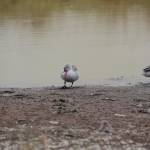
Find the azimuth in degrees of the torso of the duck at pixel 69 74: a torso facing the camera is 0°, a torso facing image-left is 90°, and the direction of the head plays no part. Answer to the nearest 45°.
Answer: approximately 45°

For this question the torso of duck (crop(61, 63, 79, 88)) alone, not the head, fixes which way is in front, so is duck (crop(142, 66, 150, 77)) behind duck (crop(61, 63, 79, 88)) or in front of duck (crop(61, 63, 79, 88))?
behind

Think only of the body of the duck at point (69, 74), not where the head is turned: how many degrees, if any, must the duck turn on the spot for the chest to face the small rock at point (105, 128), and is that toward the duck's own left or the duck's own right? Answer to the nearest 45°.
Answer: approximately 45° to the duck's own left

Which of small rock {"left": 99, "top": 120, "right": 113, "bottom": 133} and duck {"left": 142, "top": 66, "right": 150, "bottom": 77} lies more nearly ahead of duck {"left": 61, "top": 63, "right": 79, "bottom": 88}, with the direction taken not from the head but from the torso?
the small rock
